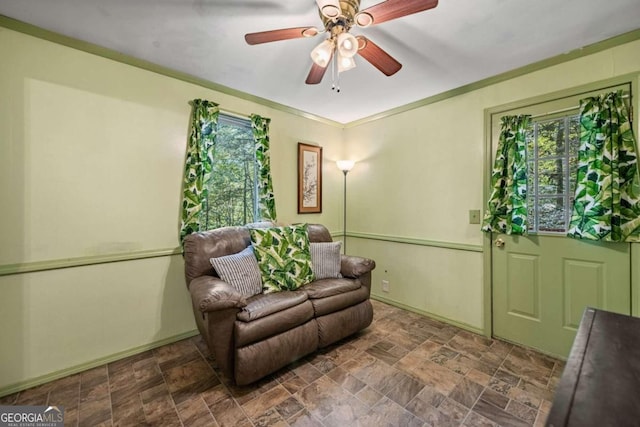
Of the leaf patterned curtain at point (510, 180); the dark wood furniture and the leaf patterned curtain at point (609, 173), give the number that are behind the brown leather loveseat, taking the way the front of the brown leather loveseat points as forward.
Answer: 0

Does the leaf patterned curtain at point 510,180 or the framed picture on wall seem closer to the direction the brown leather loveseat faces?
the leaf patterned curtain

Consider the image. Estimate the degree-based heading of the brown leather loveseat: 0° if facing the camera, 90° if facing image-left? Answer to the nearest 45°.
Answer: approximately 315°

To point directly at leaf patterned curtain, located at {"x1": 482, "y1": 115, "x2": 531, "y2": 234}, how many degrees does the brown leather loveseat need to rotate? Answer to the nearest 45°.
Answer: approximately 45° to its left

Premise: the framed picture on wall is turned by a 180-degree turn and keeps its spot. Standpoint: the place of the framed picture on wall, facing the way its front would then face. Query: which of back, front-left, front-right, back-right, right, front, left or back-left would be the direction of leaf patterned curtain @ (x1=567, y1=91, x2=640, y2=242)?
back

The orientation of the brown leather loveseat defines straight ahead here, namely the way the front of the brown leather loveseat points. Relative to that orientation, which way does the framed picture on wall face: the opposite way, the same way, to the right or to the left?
the same way

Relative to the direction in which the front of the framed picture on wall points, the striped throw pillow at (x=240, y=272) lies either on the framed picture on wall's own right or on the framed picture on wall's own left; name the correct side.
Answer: on the framed picture on wall's own right

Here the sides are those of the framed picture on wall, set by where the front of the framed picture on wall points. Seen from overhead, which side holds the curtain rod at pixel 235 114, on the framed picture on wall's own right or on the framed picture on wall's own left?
on the framed picture on wall's own right

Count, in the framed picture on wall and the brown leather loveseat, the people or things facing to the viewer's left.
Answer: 0

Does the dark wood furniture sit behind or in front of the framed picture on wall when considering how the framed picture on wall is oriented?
in front

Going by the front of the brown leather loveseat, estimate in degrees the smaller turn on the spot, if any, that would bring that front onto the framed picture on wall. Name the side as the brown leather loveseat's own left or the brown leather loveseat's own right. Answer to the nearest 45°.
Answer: approximately 135° to the brown leather loveseat's own left

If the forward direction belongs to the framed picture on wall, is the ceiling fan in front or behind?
in front

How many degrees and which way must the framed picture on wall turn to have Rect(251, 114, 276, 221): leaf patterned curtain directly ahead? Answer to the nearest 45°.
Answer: approximately 90° to its right
